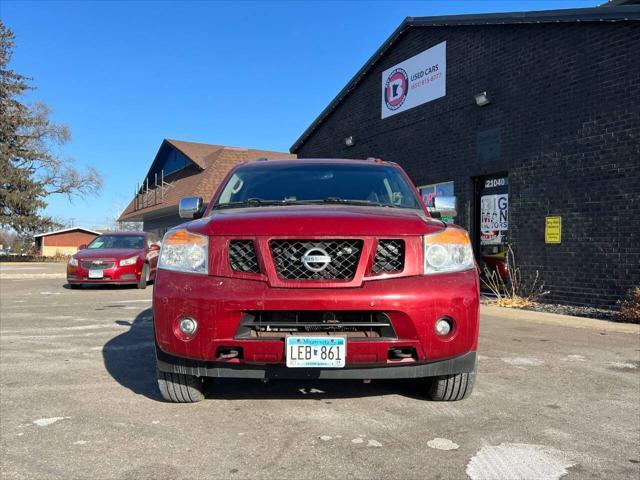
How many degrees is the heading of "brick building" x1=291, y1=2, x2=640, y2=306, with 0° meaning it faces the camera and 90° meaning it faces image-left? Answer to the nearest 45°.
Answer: approximately 45°

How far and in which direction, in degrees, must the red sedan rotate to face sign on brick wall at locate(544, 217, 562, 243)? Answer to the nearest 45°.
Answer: approximately 90° to its left

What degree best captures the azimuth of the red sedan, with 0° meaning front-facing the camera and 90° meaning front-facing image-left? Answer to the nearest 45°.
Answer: approximately 45°

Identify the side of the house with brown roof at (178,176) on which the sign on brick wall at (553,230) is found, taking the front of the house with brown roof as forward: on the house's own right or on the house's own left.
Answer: on the house's own left

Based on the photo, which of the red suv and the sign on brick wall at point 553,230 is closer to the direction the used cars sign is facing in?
the red suv

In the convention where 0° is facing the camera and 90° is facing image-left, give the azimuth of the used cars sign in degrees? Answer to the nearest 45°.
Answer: approximately 45°

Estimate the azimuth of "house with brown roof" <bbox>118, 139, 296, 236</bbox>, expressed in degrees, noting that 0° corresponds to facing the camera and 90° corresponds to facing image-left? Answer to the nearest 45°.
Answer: approximately 45°

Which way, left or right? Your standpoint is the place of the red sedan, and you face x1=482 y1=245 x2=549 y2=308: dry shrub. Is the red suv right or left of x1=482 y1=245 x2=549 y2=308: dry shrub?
right
